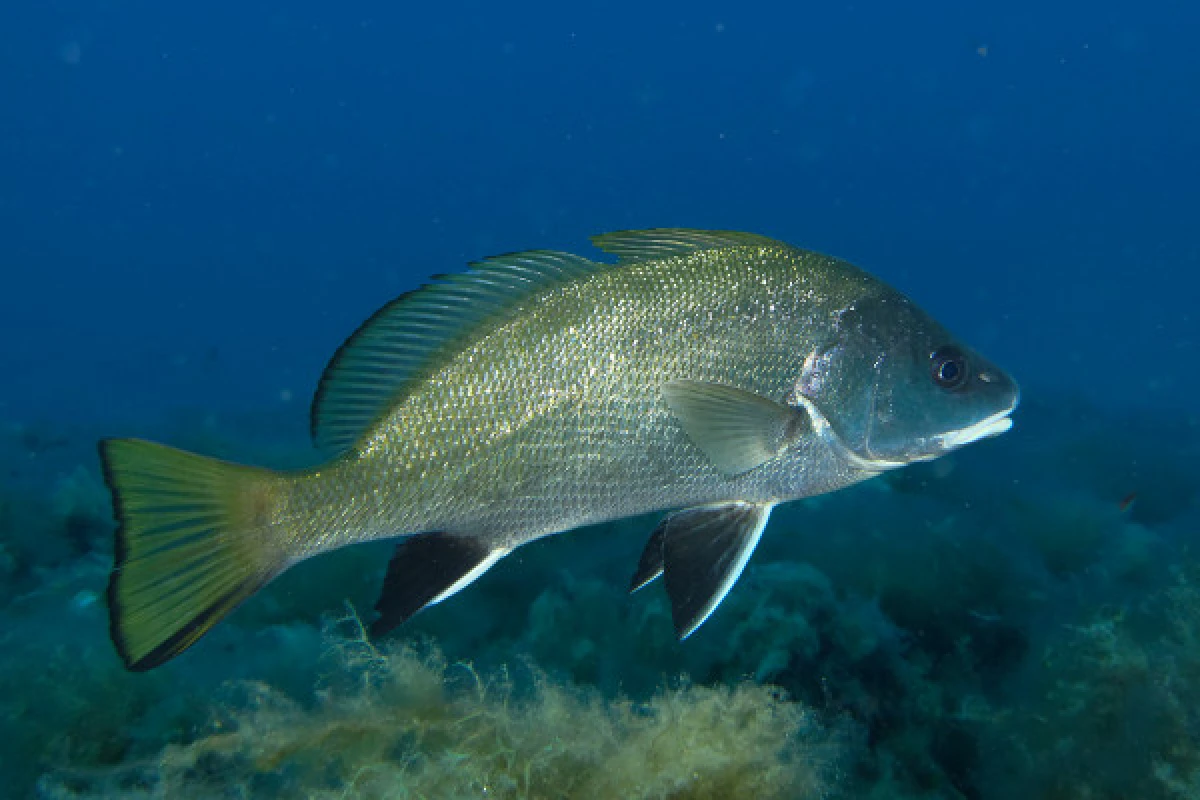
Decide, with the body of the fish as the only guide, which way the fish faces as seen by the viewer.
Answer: to the viewer's right
